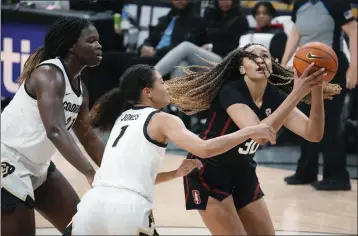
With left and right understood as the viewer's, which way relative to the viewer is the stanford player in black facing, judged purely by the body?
facing the viewer and to the right of the viewer

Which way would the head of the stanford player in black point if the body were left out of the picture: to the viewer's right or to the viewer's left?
to the viewer's right

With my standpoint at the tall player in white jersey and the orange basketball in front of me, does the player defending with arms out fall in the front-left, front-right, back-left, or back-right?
front-right

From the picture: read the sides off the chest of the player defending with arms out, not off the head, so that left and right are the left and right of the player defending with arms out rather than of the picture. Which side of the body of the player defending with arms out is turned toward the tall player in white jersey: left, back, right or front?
left

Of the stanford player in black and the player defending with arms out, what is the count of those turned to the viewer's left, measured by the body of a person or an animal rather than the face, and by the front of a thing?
0

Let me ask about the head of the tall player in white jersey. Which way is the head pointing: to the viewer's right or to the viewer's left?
to the viewer's right

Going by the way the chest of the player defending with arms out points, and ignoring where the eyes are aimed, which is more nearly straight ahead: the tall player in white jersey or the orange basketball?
the orange basketball

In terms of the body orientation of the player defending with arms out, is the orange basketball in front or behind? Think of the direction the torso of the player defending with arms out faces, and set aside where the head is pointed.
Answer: in front

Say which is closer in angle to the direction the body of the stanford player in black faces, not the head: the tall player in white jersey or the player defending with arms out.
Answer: the player defending with arms out

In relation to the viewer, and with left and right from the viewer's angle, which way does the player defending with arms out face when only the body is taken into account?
facing away from the viewer and to the right of the viewer

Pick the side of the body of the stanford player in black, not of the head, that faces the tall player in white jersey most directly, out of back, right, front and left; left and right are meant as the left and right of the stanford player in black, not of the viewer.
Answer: right
